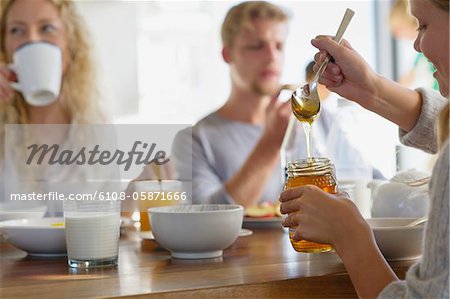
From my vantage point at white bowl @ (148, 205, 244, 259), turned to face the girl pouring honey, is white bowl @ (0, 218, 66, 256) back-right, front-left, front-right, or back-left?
back-right

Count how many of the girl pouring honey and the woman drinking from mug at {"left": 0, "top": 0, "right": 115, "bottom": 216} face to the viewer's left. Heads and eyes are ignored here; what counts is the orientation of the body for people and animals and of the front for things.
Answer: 1

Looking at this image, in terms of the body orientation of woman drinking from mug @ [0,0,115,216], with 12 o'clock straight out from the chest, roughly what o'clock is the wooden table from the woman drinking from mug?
The wooden table is roughly at 12 o'clock from the woman drinking from mug.

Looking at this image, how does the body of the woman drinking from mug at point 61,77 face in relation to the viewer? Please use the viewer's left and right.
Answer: facing the viewer

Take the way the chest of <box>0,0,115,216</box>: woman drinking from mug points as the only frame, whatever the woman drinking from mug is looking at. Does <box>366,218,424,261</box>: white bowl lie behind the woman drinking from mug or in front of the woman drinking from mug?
in front

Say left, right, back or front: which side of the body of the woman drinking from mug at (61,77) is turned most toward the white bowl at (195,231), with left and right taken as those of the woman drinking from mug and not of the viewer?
front

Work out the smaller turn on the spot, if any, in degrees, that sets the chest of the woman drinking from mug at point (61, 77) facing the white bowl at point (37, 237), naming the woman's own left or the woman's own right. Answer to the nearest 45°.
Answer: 0° — they already face it

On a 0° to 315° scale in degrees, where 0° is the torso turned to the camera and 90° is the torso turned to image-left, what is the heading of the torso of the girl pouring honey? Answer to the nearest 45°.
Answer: approximately 90°

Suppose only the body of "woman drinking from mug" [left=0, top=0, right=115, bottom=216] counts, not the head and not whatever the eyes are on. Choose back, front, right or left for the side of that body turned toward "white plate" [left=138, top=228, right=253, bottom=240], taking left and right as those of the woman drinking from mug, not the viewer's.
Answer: front

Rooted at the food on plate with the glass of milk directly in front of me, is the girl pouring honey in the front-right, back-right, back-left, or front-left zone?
front-left
